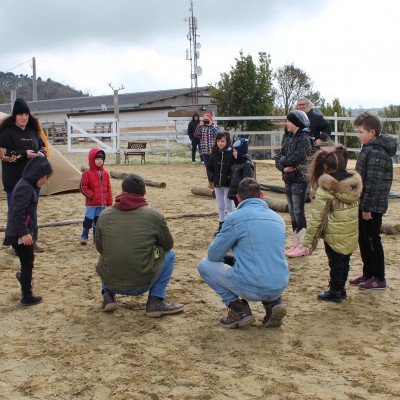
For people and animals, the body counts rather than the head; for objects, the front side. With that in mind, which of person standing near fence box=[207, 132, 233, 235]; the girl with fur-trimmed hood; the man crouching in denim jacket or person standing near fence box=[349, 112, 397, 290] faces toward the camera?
person standing near fence box=[207, 132, 233, 235]

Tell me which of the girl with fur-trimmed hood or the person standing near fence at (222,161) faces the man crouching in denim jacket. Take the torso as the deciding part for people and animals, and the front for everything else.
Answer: the person standing near fence

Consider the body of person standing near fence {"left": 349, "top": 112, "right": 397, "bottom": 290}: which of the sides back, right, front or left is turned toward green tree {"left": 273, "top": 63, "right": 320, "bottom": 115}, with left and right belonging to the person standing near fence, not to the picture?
right

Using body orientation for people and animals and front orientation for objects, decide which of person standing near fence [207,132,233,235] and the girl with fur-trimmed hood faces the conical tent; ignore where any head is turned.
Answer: the girl with fur-trimmed hood

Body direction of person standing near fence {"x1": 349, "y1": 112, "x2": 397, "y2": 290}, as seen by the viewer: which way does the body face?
to the viewer's left

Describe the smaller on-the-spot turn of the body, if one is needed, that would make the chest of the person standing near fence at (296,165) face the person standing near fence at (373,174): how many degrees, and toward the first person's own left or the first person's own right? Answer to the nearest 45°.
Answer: approximately 135° to the first person's own left

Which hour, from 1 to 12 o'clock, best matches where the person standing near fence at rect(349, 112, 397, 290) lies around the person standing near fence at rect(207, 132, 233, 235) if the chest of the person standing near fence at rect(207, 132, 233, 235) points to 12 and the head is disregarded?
the person standing near fence at rect(349, 112, 397, 290) is roughly at 11 o'clock from the person standing near fence at rect(207, 132, 233, 235).

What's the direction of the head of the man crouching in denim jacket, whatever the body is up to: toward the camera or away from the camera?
away from the camera

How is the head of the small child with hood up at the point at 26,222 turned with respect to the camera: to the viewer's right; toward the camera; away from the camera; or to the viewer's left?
to the viewer's right

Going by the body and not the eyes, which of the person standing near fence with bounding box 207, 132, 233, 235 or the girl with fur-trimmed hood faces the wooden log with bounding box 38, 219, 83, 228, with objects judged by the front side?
the girl with fur-trimmed hood

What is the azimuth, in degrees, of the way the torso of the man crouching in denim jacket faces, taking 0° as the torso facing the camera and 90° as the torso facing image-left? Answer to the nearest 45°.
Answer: approximately 135°

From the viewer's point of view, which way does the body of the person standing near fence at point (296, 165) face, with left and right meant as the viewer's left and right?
facing to the left of the viewer

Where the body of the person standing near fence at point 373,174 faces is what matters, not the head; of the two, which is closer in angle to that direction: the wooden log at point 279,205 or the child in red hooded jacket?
the child in red hooded jacket

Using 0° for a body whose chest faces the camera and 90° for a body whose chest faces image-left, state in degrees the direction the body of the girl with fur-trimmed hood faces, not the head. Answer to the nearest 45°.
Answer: approximately 135°

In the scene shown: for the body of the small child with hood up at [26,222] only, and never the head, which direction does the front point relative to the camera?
to the viewer's right

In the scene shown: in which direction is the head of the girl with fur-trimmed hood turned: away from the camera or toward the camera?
away from the camera
